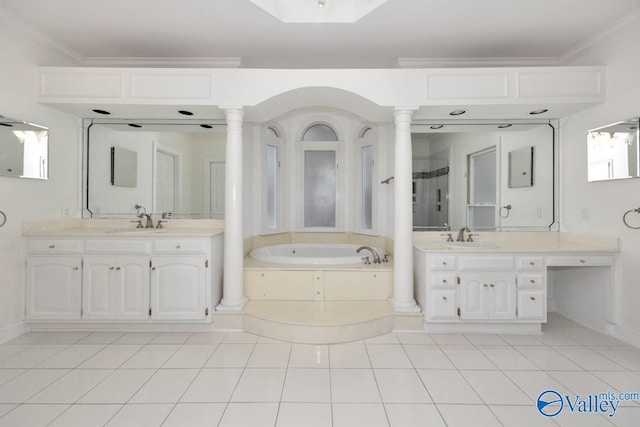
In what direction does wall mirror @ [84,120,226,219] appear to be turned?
toward the camera

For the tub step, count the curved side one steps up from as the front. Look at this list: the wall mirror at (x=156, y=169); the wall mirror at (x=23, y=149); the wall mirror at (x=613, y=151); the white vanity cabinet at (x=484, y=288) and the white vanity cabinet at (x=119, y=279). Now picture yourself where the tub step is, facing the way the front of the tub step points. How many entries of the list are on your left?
2

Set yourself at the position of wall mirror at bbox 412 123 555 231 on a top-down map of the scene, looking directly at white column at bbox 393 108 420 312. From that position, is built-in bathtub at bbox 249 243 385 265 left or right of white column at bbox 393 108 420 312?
right

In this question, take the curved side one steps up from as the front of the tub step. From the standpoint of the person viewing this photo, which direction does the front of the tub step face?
facing the viewer

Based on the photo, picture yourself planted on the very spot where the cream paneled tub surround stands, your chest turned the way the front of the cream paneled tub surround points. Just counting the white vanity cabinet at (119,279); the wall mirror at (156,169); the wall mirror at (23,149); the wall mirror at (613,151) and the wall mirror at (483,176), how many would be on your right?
3

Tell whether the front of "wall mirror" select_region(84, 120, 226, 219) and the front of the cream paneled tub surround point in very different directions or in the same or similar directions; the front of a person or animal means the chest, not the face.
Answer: same or similar directions

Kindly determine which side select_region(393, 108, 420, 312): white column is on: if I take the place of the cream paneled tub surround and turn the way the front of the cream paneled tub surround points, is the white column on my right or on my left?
on my left

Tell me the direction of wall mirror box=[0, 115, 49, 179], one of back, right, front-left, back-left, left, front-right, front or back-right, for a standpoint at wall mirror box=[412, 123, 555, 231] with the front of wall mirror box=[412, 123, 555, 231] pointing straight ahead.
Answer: front-right
